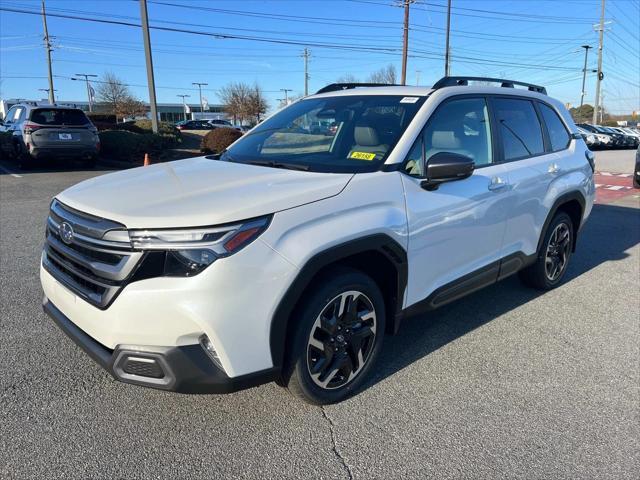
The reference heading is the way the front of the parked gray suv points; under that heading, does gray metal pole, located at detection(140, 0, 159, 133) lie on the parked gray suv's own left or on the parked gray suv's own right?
on the parked gray suv's own right

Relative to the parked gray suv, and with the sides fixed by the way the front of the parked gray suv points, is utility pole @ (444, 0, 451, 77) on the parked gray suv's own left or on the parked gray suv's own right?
on the parked gray suv's own right

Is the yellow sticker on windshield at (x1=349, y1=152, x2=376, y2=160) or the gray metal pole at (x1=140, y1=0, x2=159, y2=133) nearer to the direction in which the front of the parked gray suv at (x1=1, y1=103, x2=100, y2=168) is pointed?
the gray metal pole

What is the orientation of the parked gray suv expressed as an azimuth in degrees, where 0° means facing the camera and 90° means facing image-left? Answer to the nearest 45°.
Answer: approximately 135°

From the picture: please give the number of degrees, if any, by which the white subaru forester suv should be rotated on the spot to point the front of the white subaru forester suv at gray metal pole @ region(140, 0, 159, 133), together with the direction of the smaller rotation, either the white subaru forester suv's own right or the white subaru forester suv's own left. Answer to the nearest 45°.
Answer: approximately 135° to the white subaru forester suv's own right

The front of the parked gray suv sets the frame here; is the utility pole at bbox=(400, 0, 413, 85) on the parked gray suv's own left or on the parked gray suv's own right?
on the parked gray suv's own right

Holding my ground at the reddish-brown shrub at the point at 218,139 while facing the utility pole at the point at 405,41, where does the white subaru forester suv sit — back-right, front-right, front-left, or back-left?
back-right

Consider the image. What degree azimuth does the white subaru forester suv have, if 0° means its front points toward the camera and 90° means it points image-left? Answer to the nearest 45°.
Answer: approximately 45°

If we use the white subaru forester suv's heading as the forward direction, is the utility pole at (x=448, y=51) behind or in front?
behind
